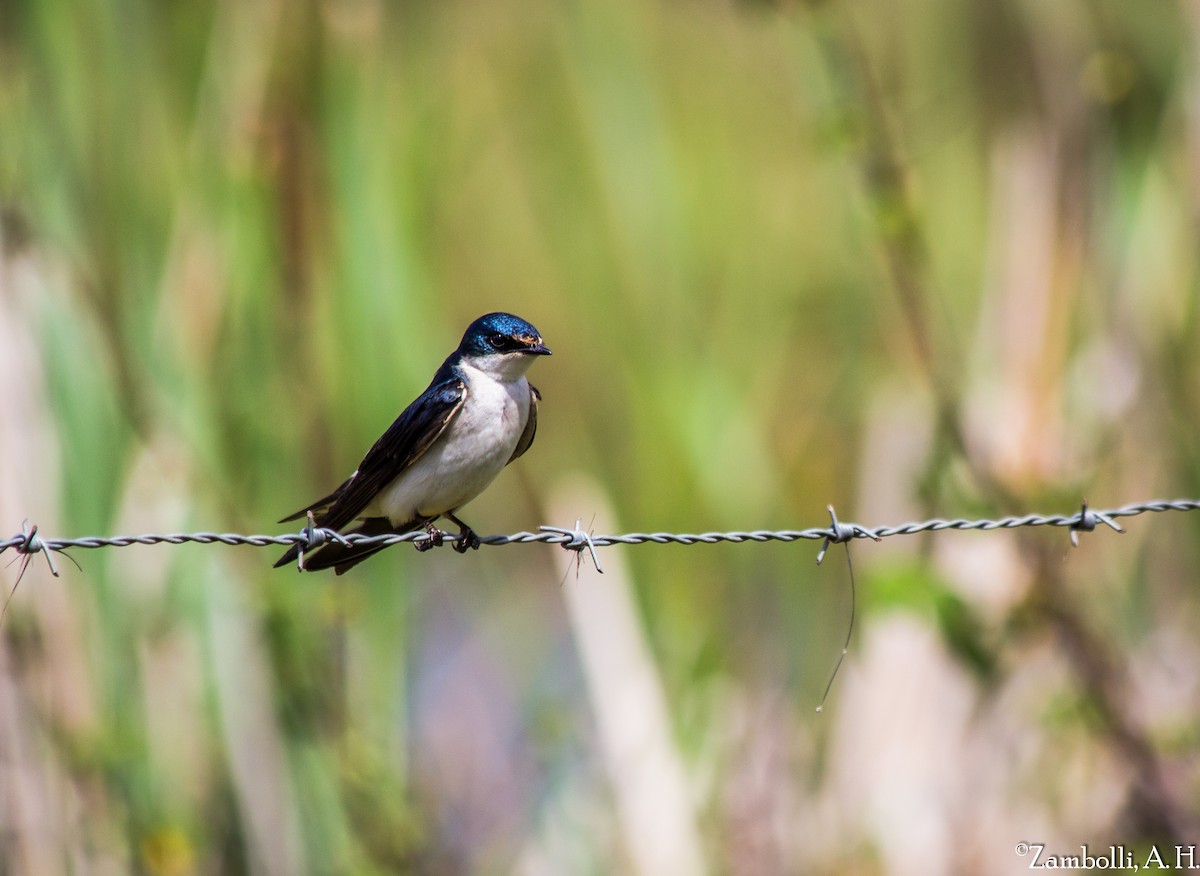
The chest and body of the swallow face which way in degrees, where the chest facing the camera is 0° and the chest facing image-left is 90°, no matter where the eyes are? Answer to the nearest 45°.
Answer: approximately 315°
